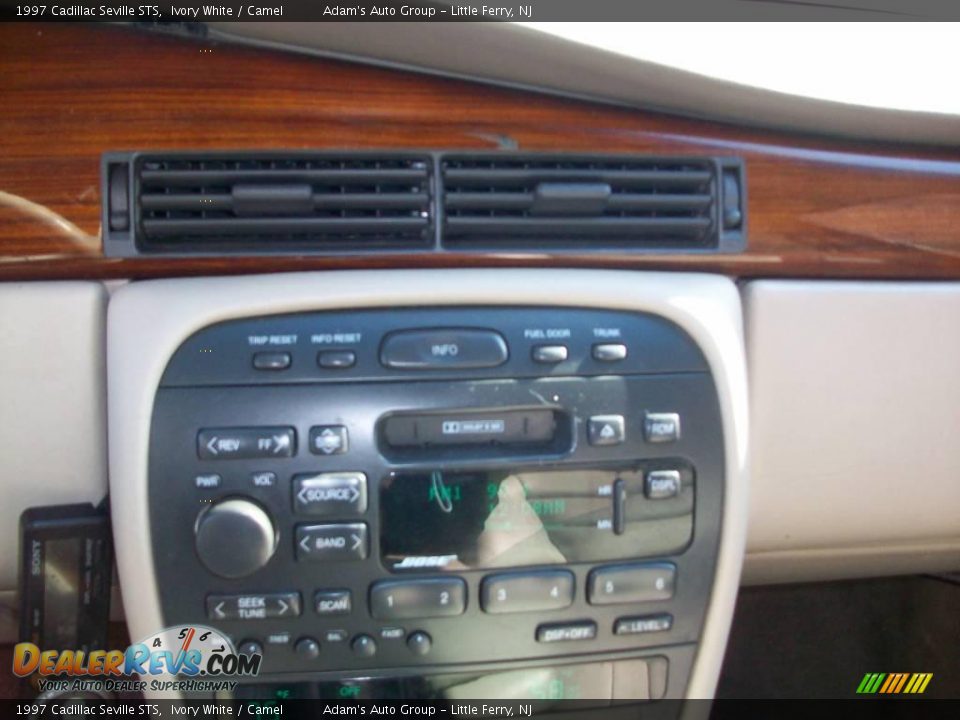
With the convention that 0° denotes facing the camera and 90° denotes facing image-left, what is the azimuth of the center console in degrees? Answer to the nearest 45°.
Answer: approximately 0°
